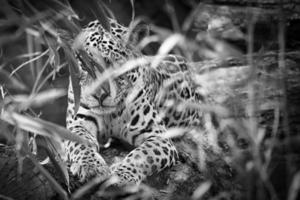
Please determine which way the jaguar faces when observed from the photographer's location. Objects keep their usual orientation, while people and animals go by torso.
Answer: facing the viewer and to the left of the viewer

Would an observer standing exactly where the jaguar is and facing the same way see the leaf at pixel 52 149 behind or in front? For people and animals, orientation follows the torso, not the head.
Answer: in front

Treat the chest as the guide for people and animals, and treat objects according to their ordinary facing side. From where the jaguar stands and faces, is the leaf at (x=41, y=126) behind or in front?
in front
